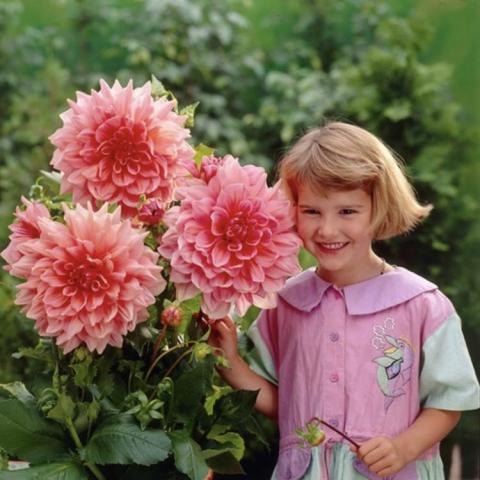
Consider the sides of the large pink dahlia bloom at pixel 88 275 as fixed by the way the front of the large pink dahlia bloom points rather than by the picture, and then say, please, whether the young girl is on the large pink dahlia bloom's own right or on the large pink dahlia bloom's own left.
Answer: on the large pink dahlia bloom's own left

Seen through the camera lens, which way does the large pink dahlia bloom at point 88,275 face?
facing the viewer

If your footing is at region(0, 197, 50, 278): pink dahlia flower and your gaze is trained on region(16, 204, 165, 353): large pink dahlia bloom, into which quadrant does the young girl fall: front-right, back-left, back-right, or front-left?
front-left

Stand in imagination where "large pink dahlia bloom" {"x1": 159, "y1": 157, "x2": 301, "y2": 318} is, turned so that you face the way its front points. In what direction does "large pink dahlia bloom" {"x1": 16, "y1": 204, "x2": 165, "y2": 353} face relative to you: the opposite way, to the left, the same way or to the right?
the same way

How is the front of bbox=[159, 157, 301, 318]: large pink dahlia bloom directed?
toward the camera

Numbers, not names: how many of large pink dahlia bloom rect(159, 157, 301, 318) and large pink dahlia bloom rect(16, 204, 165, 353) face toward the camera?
2

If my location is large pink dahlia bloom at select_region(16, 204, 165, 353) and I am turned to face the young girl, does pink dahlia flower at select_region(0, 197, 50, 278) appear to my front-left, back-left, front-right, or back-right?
back-left
